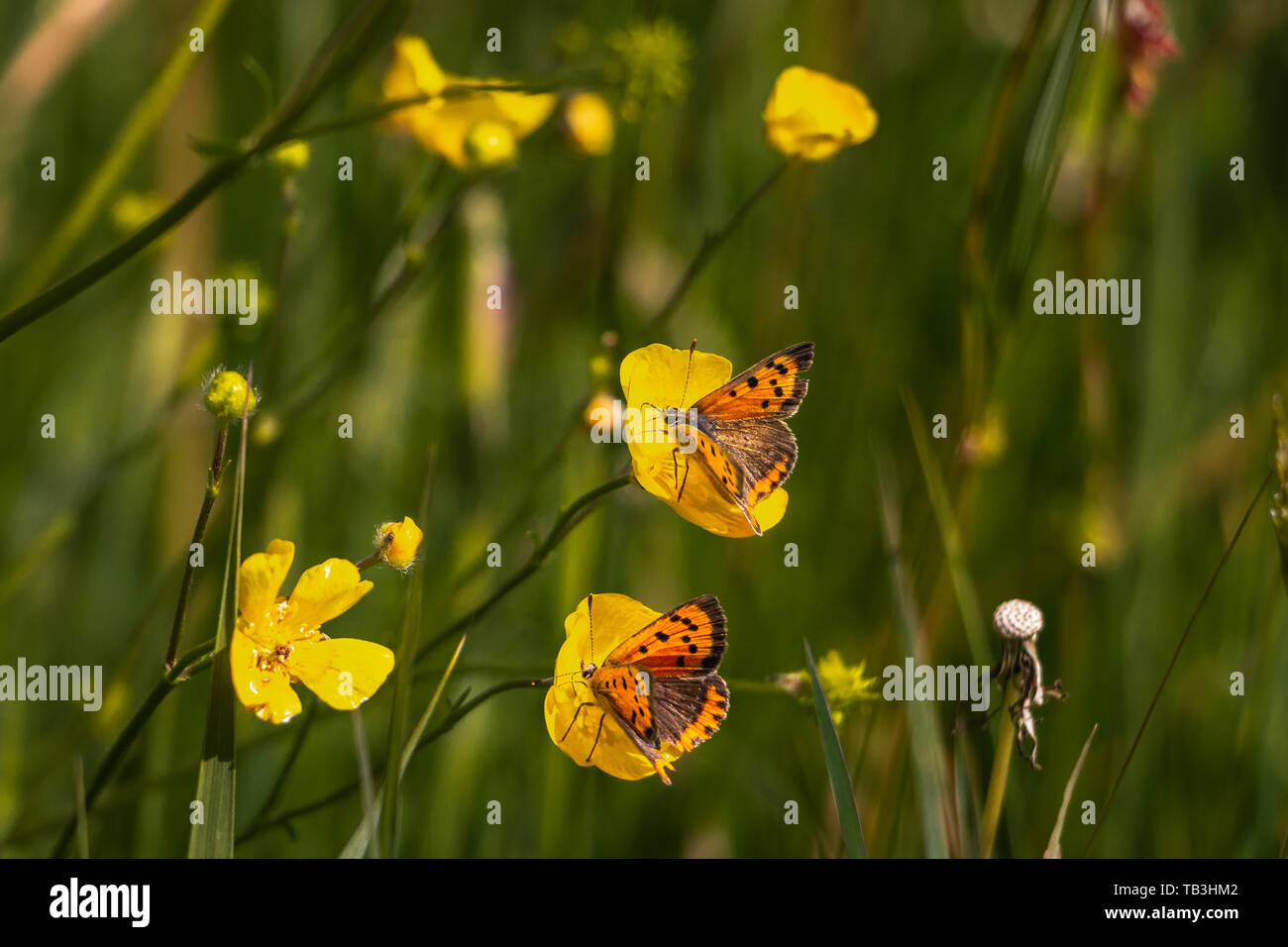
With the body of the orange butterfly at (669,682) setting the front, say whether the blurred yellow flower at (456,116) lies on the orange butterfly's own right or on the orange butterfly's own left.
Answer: on the orange butterfly's own right

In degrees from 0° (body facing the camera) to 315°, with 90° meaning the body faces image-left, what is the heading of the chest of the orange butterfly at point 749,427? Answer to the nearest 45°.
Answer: approximately 90°

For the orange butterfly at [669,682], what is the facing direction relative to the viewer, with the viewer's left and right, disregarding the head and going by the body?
facing to the left of the viewer
